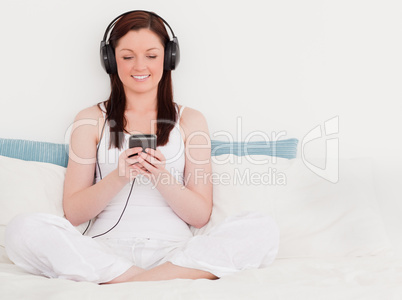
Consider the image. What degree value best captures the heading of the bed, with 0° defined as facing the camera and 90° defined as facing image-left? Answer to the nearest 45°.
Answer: approximately 0°

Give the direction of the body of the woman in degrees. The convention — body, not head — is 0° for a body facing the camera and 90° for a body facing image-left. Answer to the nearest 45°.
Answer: approximately 0°
